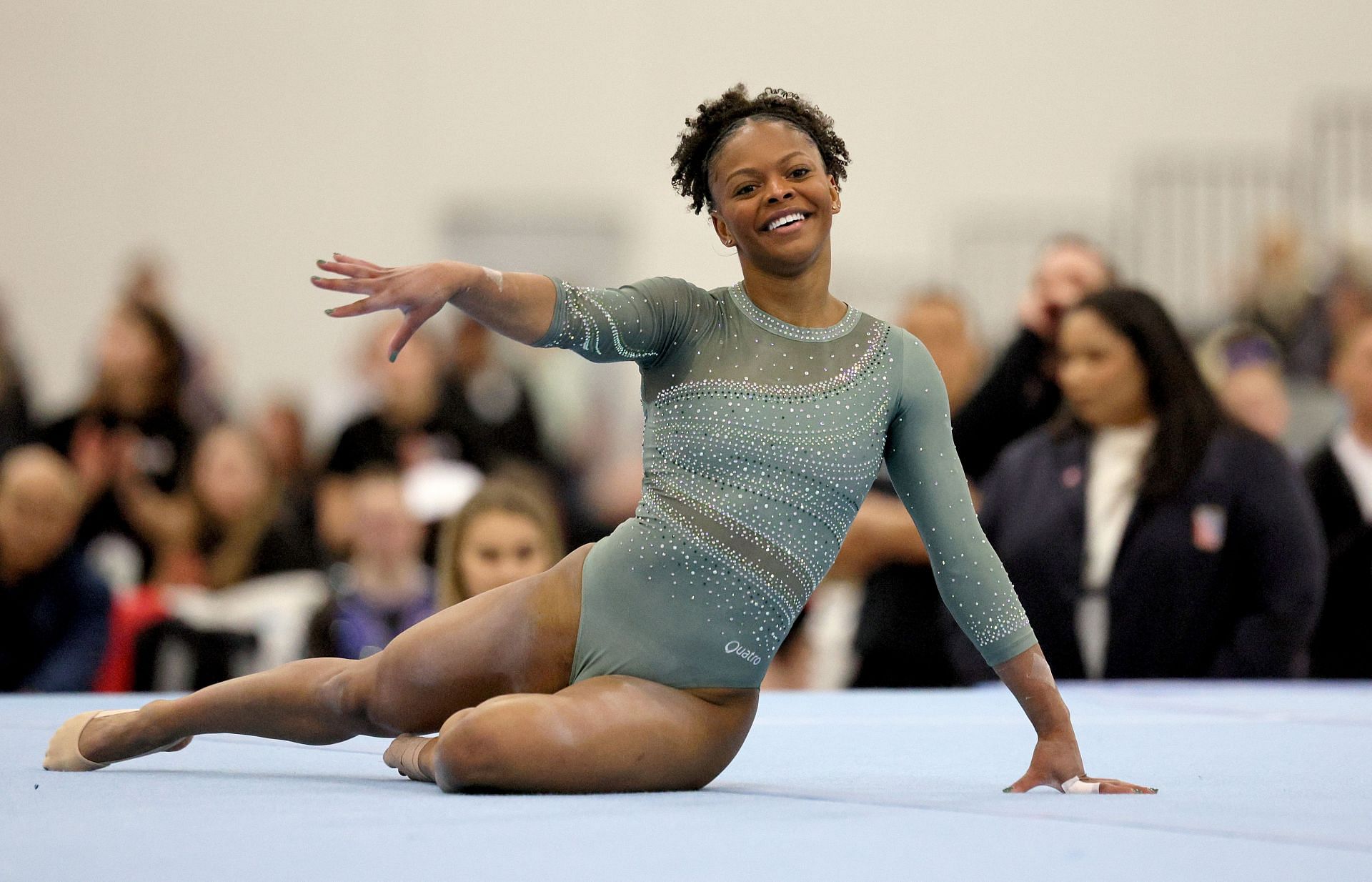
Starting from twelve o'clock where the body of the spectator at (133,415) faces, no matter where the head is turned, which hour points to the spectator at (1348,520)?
the spectator at (1348,520) is roughly at 9 o'clock from the spectator at (133,415).

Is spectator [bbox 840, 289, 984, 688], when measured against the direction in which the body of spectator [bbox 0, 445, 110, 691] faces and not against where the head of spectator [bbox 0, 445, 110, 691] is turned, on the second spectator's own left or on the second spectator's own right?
on the second spectator's own left

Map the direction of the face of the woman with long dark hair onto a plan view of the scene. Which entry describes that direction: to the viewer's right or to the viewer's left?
to the viewer's left

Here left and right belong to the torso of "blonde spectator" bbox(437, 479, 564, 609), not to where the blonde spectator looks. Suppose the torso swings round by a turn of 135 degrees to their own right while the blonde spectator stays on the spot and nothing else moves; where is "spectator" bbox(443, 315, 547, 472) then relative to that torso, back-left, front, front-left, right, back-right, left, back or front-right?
front-right

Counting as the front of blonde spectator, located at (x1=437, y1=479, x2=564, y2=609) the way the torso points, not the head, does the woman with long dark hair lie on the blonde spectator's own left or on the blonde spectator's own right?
on the blonde spectator's own left

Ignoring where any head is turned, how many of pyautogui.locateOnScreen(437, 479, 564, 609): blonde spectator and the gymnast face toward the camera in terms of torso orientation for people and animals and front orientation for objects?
2

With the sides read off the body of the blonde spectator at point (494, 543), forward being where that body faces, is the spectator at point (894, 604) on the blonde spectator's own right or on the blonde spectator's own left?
on the blonde spectator's own left

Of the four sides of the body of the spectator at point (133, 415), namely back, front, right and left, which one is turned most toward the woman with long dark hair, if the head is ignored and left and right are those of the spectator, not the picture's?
left

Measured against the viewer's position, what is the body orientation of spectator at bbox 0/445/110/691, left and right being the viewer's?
facing the viewer and to the left of the viewer

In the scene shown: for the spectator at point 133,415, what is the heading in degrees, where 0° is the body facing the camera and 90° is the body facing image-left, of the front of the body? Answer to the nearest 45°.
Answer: approximately 45°

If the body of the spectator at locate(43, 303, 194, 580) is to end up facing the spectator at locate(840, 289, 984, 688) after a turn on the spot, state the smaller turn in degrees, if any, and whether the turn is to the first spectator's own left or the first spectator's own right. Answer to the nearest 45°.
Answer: approximately 90° to the first spectator's own left

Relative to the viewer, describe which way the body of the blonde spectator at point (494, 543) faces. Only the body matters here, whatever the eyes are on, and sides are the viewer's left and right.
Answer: facing the viewer
